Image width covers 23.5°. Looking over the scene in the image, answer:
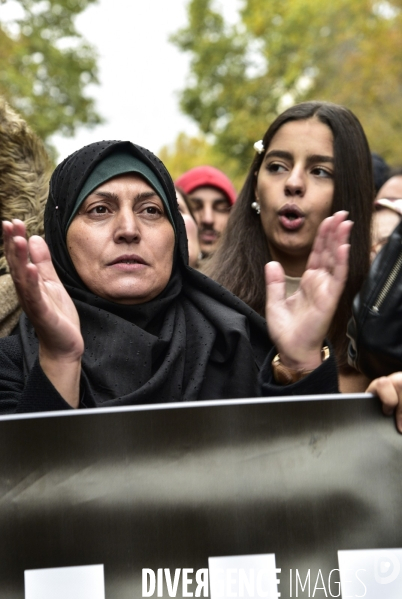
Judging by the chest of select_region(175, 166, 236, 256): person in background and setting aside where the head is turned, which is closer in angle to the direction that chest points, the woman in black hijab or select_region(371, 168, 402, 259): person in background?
the woman in black hijab

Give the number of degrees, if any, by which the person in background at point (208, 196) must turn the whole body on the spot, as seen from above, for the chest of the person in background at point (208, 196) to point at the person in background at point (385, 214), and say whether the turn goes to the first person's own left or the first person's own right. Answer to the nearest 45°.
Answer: approximately 45° to the first person's own left

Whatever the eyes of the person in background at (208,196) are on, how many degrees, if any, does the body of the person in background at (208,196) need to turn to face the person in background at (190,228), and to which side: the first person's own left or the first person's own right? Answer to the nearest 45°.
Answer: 0° — they already face them

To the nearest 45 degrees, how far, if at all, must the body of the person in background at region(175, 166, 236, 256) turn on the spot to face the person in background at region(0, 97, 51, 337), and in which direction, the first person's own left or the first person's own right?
0° — they already face them

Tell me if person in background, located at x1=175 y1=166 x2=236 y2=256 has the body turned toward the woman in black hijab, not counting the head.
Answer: yes

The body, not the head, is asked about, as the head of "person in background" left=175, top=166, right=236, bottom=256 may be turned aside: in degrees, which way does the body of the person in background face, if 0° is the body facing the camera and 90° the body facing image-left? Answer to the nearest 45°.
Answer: approximately 0°
